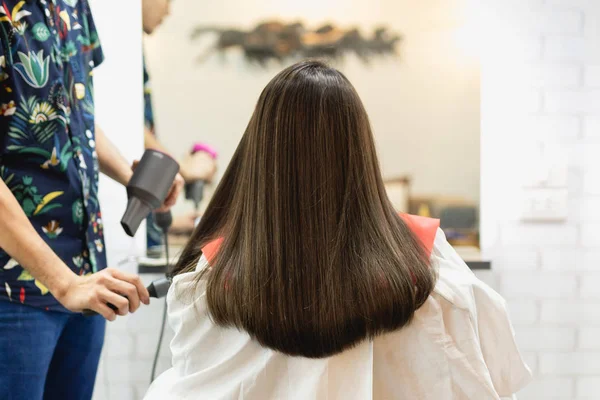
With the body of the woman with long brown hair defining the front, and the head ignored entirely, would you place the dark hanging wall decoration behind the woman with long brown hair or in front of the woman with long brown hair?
in front

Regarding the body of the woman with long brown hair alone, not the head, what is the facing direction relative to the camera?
away from the camera

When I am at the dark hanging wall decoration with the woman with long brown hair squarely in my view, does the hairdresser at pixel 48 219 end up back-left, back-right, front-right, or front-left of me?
front-right

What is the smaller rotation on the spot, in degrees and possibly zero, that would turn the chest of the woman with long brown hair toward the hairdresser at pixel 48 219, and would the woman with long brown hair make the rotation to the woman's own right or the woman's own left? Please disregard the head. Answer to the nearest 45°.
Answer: approximately 45° to the woman's own left

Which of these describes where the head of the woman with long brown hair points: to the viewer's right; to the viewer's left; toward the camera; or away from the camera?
away from the camera

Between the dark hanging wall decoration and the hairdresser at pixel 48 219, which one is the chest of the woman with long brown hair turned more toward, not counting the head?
the dark hanging wall decoration
